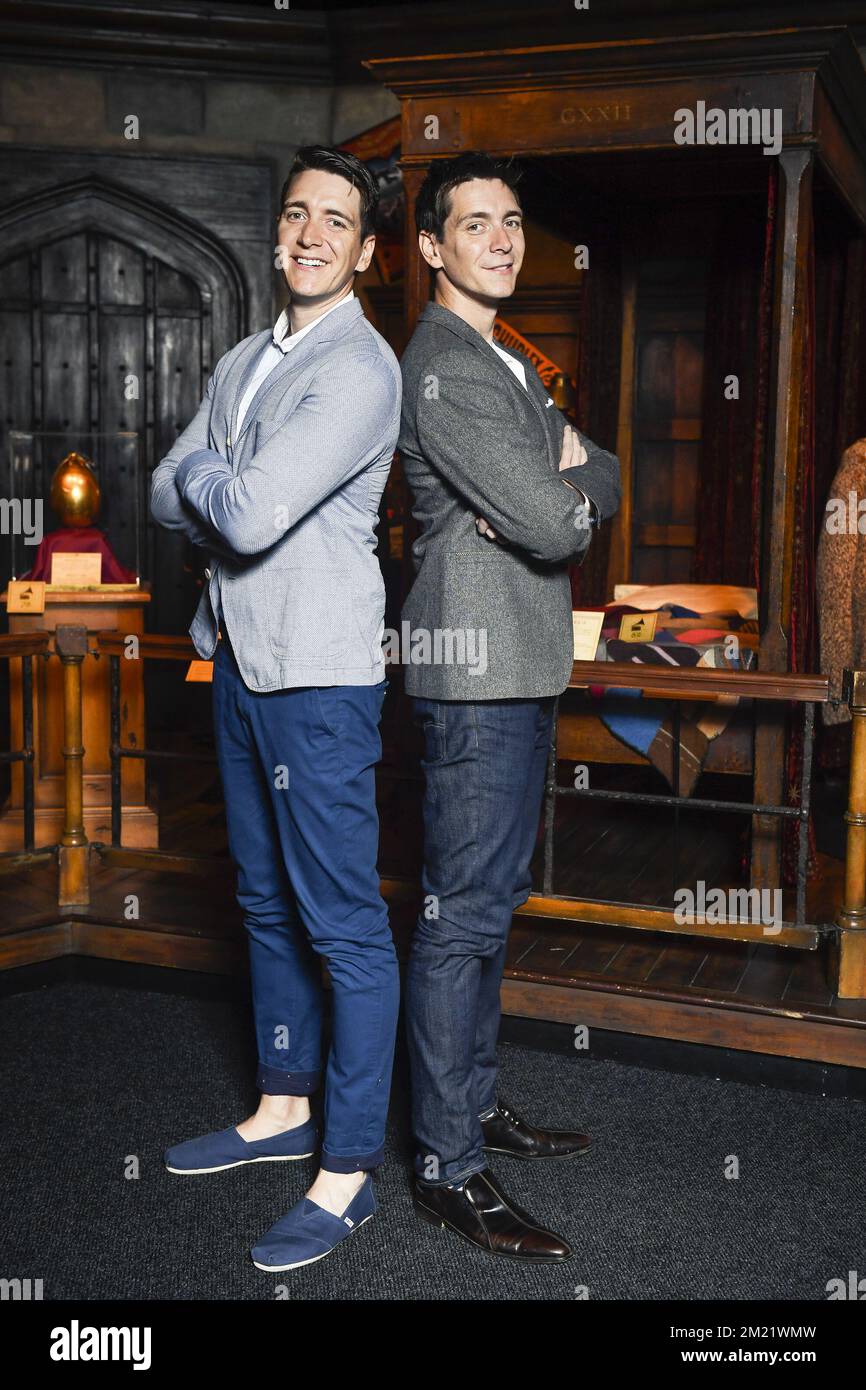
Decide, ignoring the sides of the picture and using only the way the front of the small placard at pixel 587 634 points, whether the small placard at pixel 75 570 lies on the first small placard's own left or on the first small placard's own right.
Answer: on the first small placard's own right

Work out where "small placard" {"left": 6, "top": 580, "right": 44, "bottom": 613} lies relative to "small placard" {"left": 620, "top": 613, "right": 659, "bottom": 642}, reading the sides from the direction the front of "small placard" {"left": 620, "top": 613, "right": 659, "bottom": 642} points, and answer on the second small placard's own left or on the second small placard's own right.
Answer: on the second small placard's own right

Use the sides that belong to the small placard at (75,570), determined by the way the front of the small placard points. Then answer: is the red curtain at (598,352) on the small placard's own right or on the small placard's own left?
on the small placard's own left

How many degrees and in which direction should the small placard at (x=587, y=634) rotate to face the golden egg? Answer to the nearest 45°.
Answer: approximately 135° to its right

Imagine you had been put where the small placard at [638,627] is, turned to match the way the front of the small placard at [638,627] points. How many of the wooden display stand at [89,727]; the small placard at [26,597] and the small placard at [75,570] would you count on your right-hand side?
3
